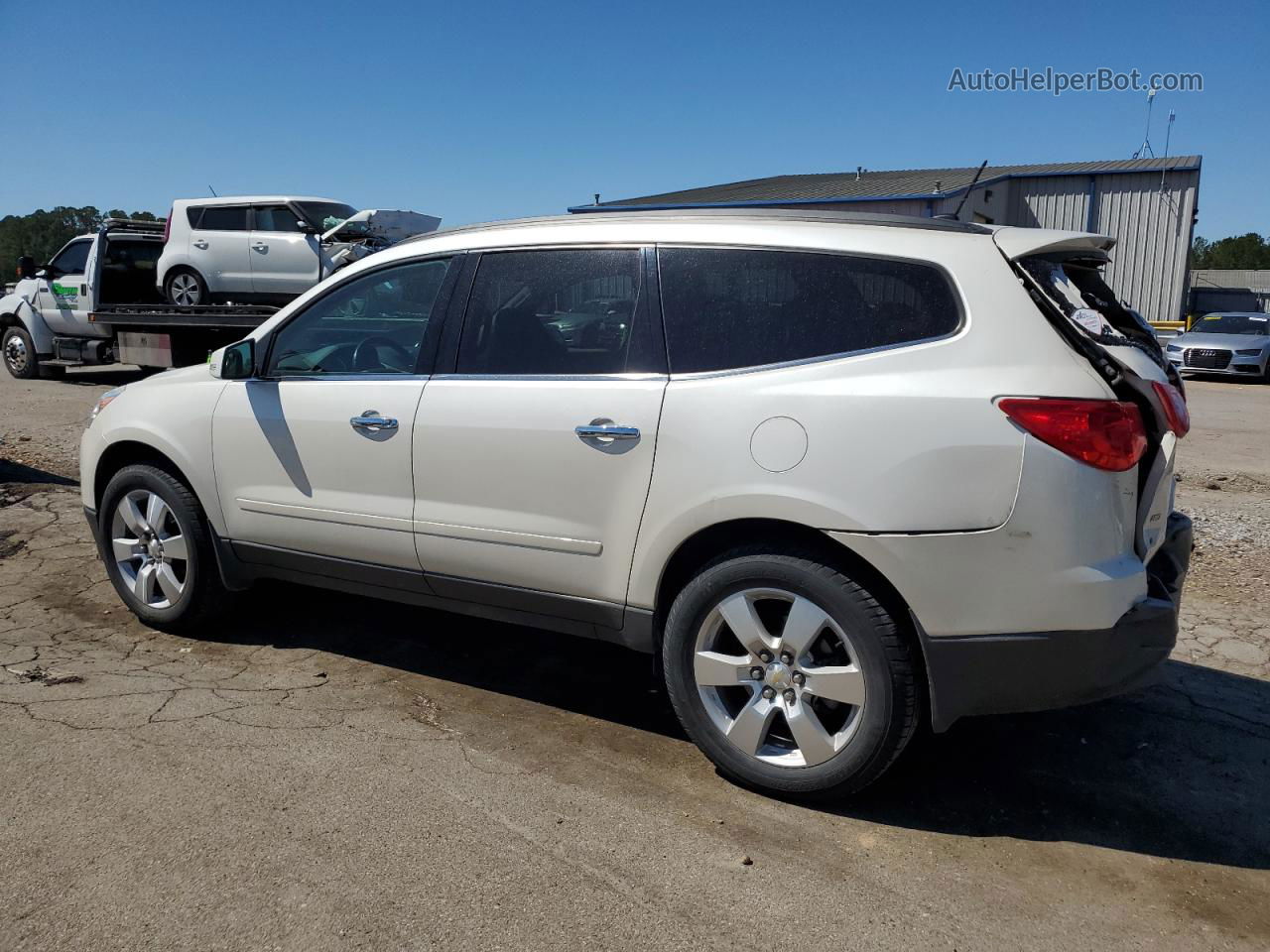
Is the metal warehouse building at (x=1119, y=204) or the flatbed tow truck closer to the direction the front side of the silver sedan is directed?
the flatbed tow truck

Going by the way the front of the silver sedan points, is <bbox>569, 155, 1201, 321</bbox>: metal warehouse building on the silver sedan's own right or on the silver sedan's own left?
on the silver sedan's own right

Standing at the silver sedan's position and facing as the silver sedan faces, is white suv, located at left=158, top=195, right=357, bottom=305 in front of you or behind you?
in front

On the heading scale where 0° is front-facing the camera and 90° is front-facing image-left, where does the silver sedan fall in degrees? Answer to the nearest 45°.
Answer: approximately 45°

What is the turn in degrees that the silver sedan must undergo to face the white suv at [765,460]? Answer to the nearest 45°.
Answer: approximately 45° to its left

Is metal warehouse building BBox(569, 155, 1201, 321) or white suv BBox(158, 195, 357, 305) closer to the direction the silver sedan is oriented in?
the white suv

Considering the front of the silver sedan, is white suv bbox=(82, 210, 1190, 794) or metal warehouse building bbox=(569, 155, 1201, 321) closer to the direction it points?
the white suv
